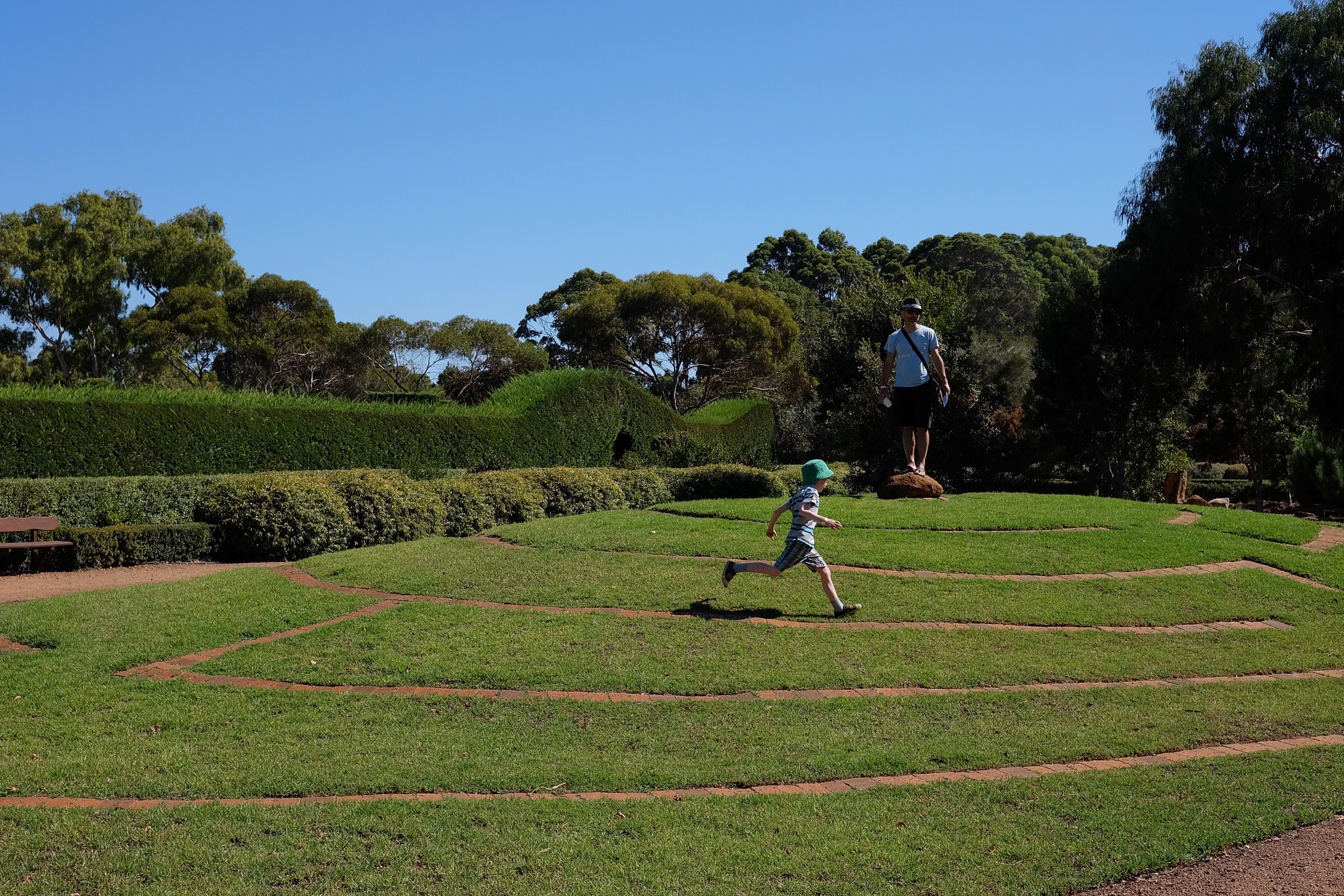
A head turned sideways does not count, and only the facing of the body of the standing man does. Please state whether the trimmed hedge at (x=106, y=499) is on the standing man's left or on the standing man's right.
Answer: on the standing man's right

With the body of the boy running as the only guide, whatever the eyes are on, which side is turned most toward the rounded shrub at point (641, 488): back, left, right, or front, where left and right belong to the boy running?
left

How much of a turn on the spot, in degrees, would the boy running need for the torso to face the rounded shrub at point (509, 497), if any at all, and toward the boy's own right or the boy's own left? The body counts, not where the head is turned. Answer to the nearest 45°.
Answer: approximately 135° to the boy's own left

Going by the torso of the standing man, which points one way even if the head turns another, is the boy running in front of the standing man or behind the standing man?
in front

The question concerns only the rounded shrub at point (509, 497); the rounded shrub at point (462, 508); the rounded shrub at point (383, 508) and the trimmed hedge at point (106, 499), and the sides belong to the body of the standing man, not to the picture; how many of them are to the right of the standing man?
4

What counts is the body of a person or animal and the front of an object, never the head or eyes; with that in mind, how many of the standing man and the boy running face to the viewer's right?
1

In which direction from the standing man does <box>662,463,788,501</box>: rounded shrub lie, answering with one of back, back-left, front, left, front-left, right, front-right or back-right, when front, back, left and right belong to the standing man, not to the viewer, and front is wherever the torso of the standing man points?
back-right

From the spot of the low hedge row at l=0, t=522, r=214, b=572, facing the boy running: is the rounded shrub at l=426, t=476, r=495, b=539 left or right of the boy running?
left

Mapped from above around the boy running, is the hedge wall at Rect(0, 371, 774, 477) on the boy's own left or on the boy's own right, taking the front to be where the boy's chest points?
on the boy's own left

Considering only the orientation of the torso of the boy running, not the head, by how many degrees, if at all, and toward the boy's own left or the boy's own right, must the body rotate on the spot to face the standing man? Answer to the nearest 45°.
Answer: approximately 90° to the boy's own left

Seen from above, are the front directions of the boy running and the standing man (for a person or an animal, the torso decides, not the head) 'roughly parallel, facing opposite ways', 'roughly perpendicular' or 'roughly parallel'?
roughly perpendicular

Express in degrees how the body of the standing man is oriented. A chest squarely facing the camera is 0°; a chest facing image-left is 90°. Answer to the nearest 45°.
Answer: approximately 0°

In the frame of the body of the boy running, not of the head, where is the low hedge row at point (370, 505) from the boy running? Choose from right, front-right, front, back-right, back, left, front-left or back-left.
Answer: back-left

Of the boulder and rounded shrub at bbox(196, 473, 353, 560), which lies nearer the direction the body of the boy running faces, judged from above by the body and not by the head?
the boulder

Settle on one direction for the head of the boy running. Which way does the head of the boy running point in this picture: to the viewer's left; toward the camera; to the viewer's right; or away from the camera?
to the viewer's right

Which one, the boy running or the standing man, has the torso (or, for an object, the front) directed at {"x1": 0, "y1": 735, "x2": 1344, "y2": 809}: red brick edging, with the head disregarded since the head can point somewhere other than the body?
the standing man

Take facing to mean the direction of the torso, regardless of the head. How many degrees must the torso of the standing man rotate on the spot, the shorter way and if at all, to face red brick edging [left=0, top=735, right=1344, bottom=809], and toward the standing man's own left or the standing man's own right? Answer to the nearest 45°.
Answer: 0° — they already face it

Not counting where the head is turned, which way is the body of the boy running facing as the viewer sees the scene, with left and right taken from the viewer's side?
facing to the right of the viewer
